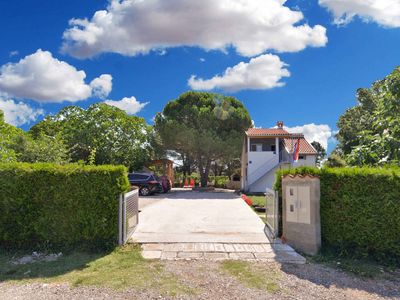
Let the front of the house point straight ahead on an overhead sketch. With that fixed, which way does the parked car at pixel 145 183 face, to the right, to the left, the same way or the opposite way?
to the right

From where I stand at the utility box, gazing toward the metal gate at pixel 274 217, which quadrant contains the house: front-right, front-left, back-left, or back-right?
front-right

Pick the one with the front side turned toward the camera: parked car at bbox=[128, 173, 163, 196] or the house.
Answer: the house

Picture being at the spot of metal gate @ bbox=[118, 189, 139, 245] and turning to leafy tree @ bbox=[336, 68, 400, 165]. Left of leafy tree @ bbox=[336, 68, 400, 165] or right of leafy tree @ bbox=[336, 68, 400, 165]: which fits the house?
left

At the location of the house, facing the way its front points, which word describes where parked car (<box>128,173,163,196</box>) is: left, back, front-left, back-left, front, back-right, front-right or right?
front-right

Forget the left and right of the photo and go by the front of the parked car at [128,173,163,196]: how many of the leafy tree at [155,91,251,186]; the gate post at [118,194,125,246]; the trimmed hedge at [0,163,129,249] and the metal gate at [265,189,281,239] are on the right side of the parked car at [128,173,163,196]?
1

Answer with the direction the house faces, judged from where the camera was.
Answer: facing the viewer

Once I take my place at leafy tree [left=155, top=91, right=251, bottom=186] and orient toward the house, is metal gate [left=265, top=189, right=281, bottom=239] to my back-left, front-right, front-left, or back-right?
front-right

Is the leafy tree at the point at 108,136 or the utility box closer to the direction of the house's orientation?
the utility box

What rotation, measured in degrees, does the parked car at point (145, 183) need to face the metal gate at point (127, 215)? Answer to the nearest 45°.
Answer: approximately 135° to its left

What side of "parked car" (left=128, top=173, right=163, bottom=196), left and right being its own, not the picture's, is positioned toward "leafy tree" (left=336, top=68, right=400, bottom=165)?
back

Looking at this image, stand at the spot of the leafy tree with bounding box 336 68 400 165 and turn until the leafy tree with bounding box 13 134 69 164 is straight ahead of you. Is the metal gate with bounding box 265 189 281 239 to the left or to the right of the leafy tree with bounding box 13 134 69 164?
left

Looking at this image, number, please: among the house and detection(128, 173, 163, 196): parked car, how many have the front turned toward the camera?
1

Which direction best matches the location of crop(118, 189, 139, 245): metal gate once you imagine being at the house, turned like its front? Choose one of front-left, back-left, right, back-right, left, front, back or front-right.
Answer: front

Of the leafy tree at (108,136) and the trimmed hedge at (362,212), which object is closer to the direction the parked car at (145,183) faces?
the leafy tree

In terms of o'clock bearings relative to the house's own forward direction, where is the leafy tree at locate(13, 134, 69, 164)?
The leafy tree is roughly at 1 o'clock from the house.
